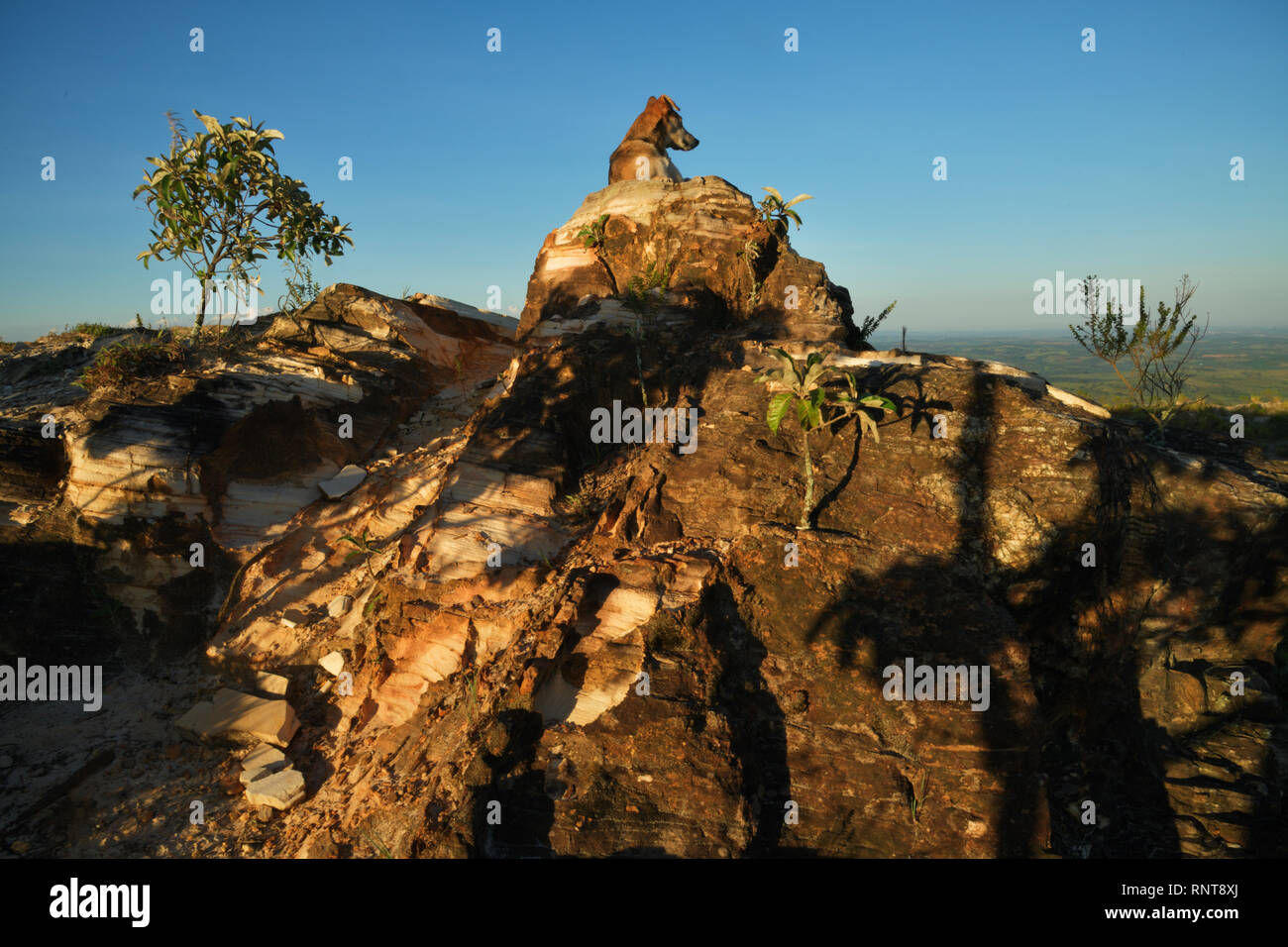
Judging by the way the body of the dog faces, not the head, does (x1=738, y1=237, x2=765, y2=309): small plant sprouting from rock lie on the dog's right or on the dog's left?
on the dog's right

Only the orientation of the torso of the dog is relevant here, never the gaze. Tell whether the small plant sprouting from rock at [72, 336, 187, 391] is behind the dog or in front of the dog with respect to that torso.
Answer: behind

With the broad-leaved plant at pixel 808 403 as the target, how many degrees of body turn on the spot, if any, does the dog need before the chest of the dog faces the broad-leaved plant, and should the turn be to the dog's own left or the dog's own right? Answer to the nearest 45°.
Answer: approximately 90° to the dog's own right
